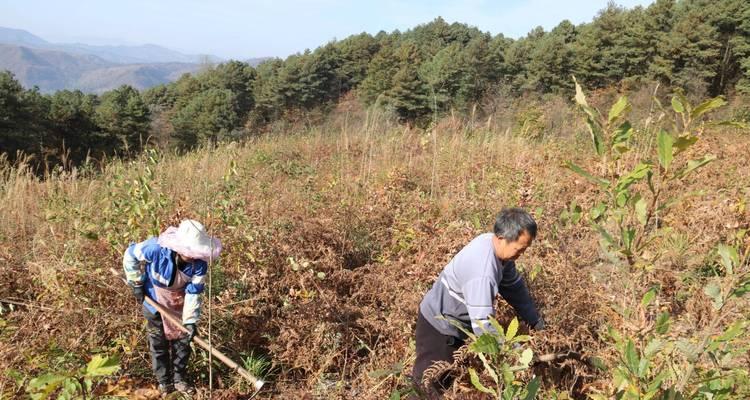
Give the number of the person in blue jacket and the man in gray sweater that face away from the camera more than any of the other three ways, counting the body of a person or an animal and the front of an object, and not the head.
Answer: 0

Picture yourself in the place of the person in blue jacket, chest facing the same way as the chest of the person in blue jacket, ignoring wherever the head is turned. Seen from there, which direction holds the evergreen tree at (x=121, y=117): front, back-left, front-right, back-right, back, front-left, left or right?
back-left

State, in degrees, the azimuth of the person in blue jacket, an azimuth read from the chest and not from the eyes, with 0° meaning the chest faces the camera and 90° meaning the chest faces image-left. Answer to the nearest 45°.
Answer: approximately 315°

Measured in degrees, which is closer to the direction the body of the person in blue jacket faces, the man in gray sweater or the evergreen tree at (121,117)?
the man in gray sweater

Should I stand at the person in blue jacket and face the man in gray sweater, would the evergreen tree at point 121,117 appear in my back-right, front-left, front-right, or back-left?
back-left

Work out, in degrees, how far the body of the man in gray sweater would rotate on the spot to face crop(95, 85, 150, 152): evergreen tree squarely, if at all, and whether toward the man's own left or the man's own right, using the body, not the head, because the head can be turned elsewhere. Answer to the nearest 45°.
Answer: approximately 135° to the man's own left

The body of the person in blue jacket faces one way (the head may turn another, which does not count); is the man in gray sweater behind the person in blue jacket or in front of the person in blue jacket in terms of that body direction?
in front

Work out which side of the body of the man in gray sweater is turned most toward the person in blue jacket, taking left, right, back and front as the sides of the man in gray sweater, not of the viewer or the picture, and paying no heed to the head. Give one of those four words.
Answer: back

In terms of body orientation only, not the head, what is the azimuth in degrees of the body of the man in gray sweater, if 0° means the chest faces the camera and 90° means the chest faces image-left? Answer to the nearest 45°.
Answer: approximately 270°

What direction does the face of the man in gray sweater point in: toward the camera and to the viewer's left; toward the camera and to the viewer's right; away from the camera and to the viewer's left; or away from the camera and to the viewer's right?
toward the camera and to the viewer's right

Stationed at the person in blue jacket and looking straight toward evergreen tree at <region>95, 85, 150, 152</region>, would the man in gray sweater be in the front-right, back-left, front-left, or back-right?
back-right
